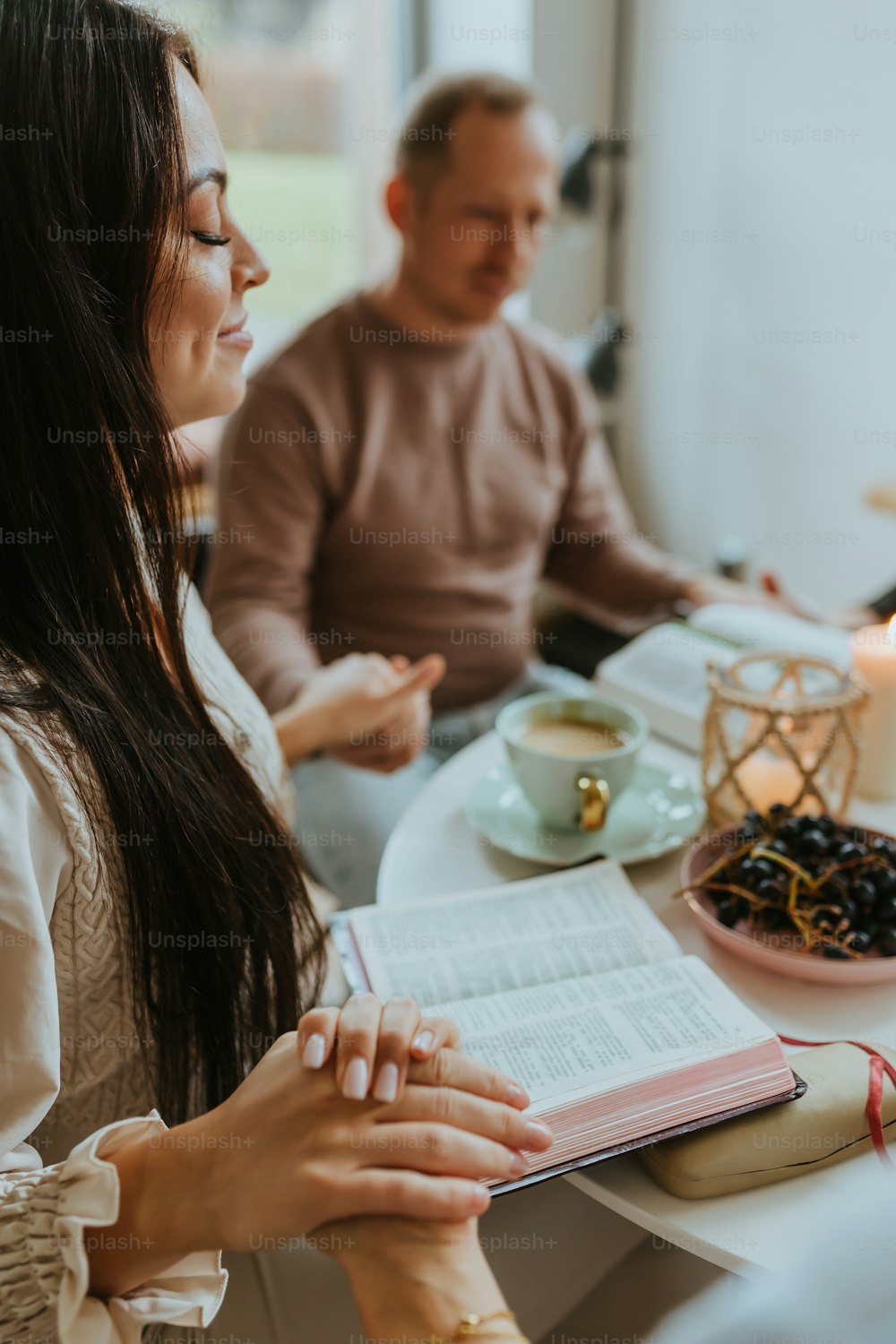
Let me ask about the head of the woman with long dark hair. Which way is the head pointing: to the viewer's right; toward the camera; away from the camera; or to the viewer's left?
to the viewer's right

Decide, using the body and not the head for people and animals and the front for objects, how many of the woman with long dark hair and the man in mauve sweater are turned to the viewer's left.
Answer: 0

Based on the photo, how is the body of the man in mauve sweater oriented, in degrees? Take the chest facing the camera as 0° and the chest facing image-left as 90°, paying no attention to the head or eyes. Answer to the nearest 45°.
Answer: approximately 315°

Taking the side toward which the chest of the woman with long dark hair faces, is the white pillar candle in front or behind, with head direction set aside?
in front

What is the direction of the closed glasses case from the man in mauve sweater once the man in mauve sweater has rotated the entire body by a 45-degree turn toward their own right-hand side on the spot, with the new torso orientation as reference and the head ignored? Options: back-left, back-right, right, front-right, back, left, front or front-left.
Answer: front

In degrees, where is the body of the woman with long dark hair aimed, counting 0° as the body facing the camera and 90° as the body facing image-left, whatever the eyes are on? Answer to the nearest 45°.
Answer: approximately 270°

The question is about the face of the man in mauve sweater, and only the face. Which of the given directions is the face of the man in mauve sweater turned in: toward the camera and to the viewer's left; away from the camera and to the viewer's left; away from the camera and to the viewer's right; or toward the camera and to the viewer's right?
toward the camera and to the viewer's right
